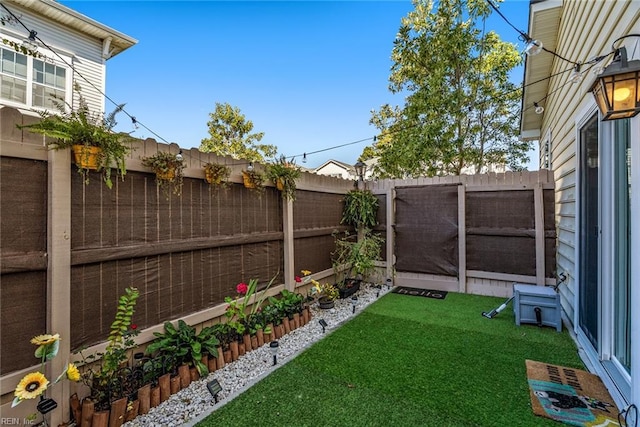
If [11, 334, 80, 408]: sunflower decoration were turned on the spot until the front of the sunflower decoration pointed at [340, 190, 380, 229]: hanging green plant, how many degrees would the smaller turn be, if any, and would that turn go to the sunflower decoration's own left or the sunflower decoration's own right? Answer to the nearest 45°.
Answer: approximately 90° to the sunflower decoration's own left

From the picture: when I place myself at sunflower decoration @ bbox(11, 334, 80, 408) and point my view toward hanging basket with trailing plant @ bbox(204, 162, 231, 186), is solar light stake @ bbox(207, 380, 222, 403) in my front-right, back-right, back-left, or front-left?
front-right

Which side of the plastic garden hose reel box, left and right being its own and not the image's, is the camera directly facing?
front

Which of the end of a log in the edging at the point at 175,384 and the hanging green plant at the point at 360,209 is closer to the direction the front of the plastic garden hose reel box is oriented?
the end of a log in the edging

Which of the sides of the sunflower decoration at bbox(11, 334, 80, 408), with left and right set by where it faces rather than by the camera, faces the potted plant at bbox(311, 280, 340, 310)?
left

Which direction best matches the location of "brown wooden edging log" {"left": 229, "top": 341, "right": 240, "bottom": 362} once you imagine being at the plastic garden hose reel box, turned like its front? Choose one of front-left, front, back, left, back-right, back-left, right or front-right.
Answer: front-right

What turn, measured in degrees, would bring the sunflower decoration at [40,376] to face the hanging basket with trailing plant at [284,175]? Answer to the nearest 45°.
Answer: approximately 90° to its left

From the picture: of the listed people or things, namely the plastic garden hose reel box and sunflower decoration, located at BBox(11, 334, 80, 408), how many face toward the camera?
2

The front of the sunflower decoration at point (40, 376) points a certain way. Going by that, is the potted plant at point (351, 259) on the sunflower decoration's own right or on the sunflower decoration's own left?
on the sunflower decoration's own left

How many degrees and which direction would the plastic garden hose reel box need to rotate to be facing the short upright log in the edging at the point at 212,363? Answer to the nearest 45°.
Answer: approximately 45° to its right

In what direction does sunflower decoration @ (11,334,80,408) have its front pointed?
toward the camera

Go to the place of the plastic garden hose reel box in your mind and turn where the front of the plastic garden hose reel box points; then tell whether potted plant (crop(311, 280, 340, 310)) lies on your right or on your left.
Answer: on your right
